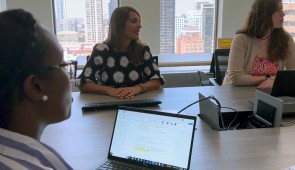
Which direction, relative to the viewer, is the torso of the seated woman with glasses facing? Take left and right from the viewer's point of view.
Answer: facing away from the viewer and to the right of the viewer

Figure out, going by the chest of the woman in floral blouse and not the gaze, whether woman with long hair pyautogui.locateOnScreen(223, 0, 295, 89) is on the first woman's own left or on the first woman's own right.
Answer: on the first woman's own left

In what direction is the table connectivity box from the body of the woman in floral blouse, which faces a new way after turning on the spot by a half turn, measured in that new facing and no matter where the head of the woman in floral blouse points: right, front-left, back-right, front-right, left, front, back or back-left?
back-right

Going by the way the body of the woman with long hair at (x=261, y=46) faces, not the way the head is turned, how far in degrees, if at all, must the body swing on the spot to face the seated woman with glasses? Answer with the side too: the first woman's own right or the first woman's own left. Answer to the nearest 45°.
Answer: approximately 45° to the first woman's own right

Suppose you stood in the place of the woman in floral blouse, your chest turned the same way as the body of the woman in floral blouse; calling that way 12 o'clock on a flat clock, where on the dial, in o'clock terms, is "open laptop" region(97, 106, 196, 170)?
The open laptop is roughly at 12 o'clock from the woman in floral blouse.

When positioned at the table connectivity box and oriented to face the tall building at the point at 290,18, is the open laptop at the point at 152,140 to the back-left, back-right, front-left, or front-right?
back-left

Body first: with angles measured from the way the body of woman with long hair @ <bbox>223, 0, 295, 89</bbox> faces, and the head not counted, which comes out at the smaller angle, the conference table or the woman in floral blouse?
the conference table

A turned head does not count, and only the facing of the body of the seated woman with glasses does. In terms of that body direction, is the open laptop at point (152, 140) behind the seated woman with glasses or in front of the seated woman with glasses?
in front

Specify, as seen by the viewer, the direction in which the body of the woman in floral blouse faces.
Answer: toward the camera

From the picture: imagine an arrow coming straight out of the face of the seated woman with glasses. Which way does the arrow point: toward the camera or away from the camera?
away from the camera

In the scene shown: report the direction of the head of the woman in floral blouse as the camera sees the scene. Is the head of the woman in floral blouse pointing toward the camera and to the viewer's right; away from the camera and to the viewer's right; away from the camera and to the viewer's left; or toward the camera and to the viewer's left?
toward the camera and to the viewer's right

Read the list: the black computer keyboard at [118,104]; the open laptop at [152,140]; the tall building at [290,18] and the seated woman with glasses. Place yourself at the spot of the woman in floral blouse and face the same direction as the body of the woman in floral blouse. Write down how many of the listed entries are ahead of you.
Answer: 3

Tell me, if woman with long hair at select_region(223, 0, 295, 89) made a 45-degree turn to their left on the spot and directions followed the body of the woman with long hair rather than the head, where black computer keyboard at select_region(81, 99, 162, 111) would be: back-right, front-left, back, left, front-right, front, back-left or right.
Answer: back-right

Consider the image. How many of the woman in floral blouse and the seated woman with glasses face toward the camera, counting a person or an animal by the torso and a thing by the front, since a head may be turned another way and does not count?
1
